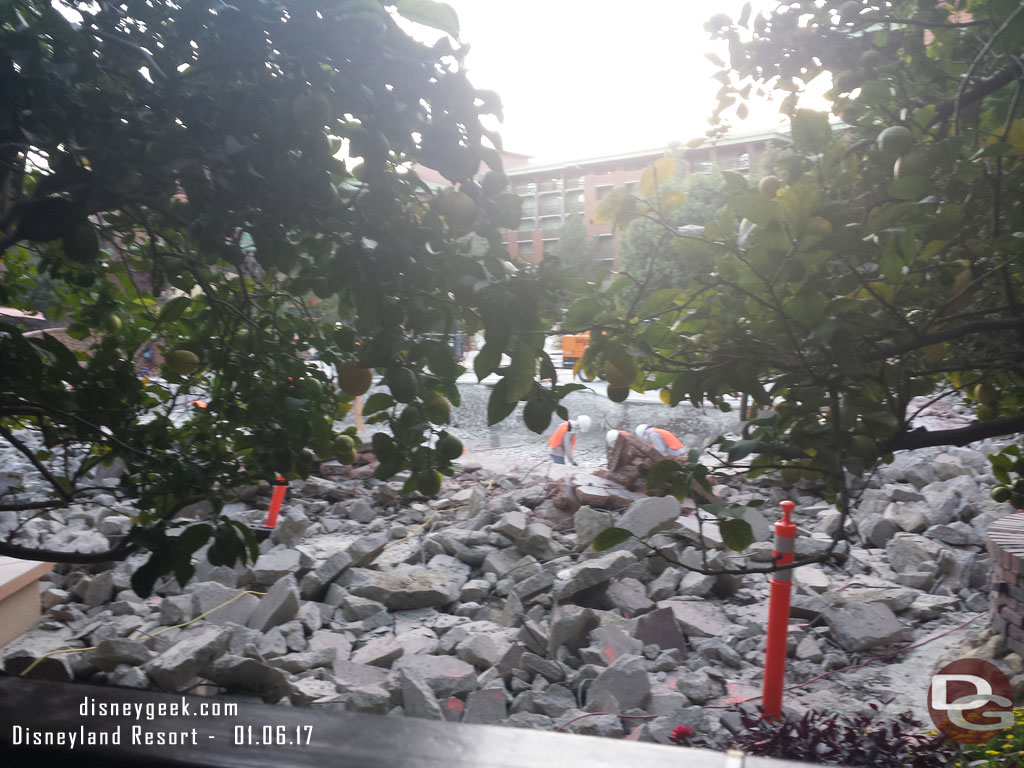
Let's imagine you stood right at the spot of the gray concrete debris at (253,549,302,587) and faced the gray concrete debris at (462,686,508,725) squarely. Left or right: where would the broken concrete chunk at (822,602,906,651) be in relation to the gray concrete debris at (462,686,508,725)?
left

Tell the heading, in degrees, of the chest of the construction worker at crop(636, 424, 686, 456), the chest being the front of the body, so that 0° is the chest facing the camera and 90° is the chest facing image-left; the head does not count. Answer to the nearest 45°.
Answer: approximately 90°

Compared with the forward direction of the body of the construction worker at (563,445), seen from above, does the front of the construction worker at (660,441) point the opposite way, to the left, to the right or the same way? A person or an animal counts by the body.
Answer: the opposite way

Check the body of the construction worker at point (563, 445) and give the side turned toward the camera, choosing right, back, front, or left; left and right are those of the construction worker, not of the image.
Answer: right

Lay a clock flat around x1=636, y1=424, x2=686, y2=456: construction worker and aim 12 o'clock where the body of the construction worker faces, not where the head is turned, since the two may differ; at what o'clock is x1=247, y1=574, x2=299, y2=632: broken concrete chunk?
The broken concrete chunk is roughly at 10 o'clock from the construction worker.

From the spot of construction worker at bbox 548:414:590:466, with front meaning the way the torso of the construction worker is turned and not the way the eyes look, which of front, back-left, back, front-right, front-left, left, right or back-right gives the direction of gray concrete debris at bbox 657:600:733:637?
right

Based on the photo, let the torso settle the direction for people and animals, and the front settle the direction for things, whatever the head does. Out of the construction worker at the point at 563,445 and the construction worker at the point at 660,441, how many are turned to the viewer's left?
1

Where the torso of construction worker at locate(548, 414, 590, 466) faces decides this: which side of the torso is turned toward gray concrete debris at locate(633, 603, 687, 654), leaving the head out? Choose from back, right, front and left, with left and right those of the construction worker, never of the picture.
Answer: right

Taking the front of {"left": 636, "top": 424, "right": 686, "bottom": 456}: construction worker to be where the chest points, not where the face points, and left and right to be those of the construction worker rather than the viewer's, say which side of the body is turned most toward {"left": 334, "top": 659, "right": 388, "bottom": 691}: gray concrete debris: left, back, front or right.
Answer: left
